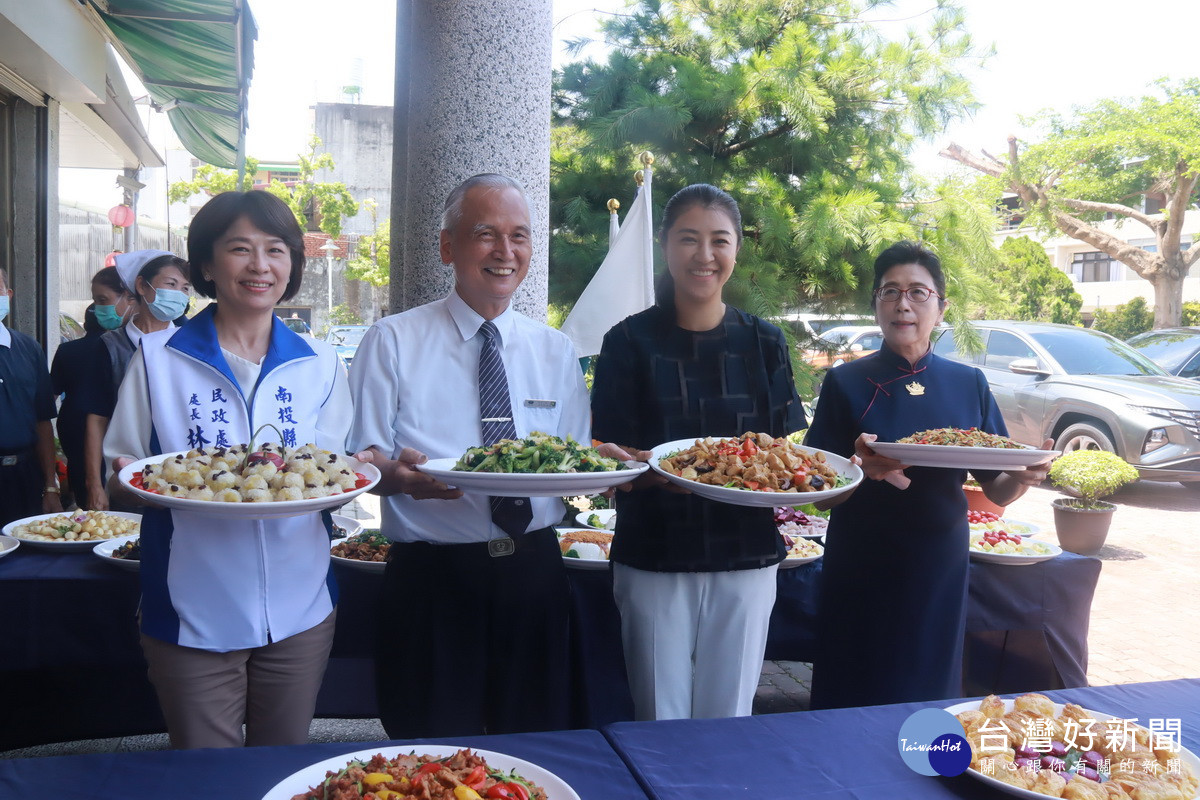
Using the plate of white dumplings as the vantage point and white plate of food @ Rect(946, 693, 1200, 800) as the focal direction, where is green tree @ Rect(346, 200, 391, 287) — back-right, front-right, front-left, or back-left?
back-left

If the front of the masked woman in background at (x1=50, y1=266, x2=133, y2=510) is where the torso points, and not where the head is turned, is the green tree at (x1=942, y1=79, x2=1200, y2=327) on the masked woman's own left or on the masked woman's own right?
on the masked woman's own left

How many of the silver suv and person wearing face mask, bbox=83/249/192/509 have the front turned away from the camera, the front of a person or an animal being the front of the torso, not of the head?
0

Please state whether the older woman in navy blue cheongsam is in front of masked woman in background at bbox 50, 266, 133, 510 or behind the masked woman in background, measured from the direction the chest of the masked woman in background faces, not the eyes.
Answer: in front

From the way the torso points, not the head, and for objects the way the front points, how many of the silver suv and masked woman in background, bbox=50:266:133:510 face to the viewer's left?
0

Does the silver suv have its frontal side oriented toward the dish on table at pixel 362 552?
no

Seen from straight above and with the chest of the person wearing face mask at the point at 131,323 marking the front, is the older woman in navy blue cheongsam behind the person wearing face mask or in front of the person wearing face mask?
in front

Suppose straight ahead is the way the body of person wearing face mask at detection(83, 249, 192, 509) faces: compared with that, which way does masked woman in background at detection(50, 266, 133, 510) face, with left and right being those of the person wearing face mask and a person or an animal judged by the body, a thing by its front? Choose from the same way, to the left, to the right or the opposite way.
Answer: the same way

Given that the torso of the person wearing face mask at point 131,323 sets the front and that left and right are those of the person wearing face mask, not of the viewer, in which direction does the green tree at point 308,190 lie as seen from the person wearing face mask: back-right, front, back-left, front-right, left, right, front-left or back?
back-left

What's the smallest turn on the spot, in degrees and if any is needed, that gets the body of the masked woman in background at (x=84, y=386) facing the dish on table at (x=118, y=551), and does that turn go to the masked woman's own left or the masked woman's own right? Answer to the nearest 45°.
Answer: approximately 45° to the masked woman's own right

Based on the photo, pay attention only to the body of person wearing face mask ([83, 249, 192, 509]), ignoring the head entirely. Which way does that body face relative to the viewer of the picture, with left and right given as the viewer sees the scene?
facing the viewer and to the right of the viewer

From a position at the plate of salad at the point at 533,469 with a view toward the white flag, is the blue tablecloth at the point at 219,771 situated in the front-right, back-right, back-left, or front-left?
back-left

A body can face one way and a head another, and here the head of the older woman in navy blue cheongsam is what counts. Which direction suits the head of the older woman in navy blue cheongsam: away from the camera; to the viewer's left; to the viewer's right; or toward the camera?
toward the camera
